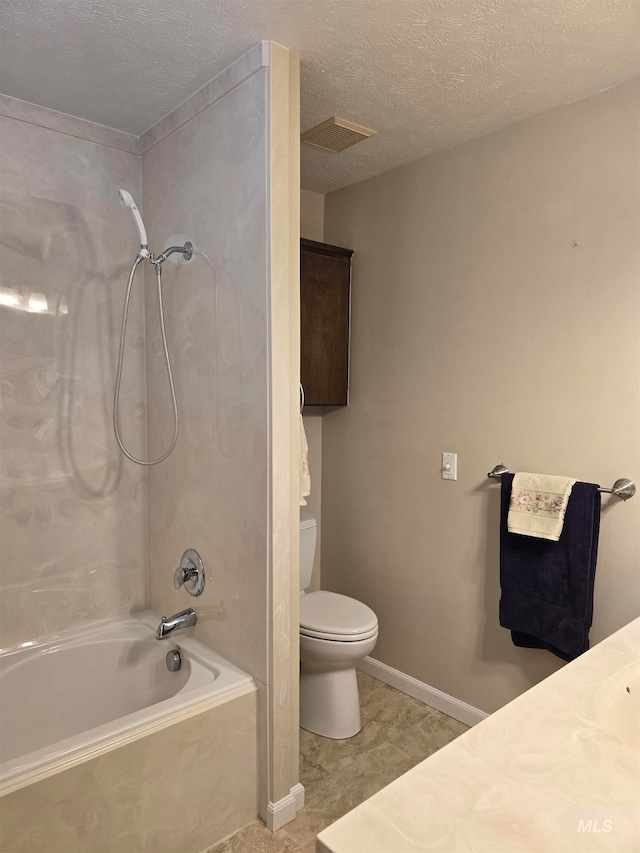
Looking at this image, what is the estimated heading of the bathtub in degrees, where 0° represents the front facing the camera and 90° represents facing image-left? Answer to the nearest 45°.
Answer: approximately 315°

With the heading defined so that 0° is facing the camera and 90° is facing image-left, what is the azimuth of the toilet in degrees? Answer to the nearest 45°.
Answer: approximately 315°

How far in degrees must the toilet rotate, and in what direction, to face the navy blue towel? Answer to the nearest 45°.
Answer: approximately 45° to its left

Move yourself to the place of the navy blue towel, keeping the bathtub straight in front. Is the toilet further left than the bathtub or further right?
right

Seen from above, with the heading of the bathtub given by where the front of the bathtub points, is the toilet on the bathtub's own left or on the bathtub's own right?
on the bathtub's own left

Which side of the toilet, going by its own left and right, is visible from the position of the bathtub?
right
